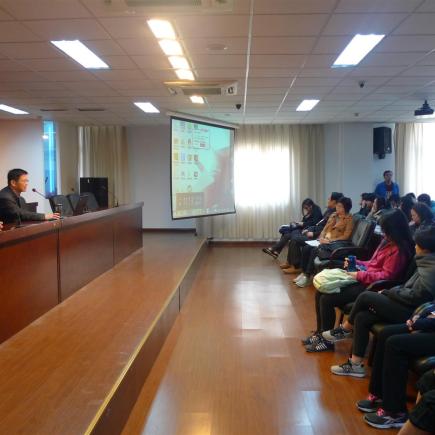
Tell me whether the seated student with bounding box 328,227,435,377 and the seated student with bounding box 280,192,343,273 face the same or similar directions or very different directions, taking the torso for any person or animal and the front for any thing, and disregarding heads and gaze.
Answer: same or similar directions

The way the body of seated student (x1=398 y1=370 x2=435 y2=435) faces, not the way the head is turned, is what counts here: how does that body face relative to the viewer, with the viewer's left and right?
facing to the left of the viewer

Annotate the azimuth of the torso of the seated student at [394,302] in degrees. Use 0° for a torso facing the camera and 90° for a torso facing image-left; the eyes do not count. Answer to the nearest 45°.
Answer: approximately 90°

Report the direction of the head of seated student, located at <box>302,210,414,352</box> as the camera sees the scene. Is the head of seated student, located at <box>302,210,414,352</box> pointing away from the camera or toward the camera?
away from the camera

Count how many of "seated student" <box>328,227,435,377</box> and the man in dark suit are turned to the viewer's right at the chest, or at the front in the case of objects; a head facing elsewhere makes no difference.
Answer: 1

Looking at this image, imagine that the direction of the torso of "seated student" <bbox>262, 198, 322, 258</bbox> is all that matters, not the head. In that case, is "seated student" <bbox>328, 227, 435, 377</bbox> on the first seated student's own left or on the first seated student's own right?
on the first seated student's own left

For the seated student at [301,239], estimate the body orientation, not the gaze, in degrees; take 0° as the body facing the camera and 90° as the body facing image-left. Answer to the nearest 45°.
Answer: approximately 90°

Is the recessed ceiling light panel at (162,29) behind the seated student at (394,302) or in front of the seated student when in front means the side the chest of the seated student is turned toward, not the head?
in front

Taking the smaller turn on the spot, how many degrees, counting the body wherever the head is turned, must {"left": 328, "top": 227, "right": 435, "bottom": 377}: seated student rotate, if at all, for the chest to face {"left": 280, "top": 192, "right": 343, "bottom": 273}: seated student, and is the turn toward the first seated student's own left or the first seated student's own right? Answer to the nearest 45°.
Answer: approximately 90° to the first seated student's own right

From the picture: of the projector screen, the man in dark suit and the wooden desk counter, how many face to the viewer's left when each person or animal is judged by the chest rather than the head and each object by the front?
0

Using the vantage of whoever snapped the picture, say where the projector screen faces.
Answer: facing the viewer and to the right of the viewer

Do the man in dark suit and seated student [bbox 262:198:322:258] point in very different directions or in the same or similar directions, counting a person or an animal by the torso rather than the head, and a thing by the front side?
very different directions

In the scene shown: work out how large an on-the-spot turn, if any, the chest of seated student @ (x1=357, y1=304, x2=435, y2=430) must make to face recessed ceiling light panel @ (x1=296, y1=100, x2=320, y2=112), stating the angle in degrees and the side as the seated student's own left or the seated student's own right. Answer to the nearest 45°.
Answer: approximately 90° to the seated student's own right
